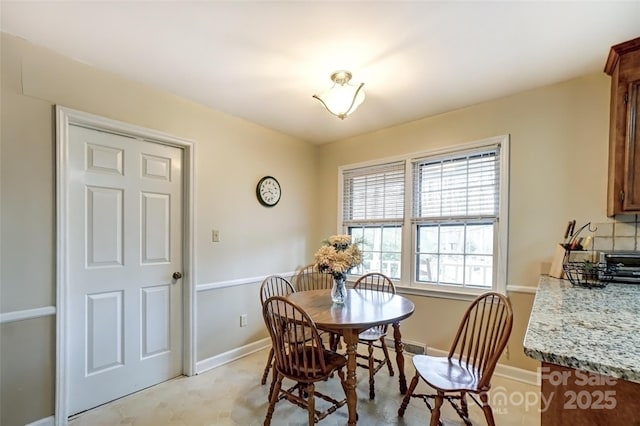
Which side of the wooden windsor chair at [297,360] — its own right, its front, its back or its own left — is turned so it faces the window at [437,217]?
front

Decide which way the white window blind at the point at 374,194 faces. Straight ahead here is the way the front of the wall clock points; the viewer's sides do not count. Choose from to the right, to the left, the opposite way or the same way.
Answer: to the right

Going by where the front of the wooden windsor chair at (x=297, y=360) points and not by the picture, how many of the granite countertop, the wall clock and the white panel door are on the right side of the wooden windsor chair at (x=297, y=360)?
1

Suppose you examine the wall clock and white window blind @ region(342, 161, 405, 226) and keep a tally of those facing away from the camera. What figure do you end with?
0

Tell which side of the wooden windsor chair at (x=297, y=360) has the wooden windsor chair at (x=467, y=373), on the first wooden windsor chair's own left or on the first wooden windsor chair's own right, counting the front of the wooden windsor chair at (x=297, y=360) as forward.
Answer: on the first wooden windsor chair's own right

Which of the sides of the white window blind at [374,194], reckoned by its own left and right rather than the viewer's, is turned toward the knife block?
left

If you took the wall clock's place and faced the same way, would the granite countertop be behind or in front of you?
in front

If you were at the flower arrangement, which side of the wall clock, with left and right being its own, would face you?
front

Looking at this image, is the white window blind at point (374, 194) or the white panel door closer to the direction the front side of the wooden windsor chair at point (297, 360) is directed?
the white window blind

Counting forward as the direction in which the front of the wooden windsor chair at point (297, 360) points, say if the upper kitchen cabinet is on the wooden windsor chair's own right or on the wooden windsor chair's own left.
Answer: on the wooden windsor chair's own right

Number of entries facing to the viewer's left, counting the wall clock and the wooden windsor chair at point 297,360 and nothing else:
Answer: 0

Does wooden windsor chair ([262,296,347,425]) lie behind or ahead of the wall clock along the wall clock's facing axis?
ahead

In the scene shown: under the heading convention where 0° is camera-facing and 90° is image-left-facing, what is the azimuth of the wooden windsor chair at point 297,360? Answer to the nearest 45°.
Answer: approximately 225°

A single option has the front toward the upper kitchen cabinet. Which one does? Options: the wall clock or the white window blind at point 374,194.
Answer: the wall clock

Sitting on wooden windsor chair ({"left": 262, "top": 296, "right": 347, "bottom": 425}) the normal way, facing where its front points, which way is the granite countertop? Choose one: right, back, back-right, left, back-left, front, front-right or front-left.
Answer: right

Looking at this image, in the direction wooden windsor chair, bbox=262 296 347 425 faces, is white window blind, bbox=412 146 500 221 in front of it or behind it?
in front
